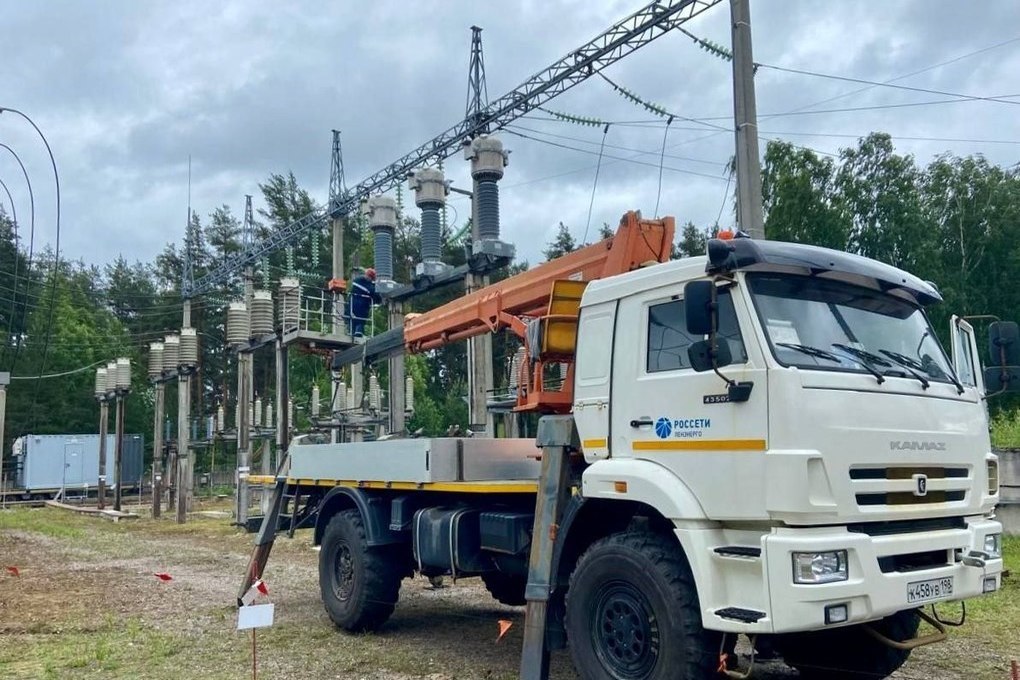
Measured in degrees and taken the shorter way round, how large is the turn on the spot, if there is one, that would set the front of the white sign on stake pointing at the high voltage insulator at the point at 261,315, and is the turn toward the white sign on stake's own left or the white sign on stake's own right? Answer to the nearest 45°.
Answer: approximately 180°

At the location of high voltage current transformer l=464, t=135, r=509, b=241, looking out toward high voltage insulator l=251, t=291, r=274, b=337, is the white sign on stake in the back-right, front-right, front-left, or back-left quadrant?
back-left

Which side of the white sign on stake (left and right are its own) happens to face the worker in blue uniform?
back

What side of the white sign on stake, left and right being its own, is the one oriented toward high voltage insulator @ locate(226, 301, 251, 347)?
back

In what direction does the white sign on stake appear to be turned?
toward the camera

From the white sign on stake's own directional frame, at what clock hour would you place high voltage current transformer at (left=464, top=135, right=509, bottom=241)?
The high voltage current transformer is roughly at 7 o'clock from the white sign on stake.

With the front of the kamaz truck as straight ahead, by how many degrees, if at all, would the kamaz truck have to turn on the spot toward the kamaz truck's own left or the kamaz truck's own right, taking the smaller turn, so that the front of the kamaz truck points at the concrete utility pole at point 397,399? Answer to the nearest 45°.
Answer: approximately 180°

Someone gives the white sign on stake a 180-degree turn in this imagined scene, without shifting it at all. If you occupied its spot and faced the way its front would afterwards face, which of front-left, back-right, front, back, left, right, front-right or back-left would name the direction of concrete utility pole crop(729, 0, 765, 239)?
right

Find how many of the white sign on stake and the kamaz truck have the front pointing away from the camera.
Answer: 0

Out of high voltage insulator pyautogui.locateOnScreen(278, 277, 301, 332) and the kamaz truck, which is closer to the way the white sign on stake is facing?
the kamaz truck

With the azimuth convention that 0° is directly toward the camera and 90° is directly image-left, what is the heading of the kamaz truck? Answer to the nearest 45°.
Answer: approximately 315°

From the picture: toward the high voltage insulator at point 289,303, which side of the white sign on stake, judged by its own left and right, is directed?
back

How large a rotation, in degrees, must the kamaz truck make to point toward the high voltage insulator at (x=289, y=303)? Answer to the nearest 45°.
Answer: approximately 180°

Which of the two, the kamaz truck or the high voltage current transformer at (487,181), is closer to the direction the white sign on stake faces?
the kamaz truck
